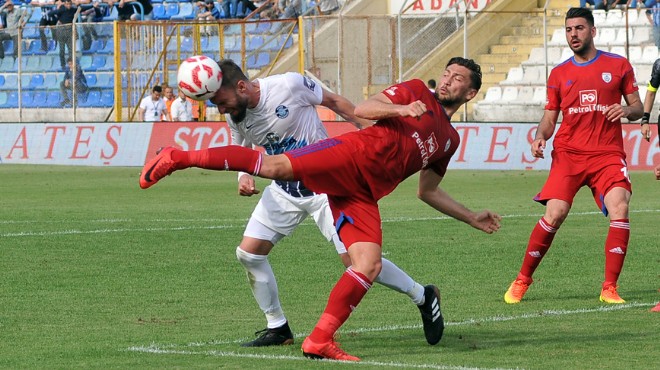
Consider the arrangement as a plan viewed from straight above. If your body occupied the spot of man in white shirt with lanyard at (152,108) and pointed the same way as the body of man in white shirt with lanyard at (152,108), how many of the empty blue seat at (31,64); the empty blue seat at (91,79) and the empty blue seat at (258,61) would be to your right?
2

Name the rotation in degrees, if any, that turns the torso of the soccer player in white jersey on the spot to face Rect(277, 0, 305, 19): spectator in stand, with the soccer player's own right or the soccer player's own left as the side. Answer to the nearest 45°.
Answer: approximately 135° to the soccer player's own right

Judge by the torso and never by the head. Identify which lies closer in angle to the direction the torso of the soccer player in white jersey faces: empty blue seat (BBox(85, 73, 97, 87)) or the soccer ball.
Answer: the soccer ball

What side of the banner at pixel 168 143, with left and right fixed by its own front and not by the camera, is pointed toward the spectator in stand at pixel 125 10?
back

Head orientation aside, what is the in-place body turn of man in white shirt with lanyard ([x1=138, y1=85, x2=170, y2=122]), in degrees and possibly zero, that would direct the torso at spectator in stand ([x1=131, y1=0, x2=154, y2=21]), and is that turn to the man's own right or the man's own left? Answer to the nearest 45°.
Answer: approximately 180°

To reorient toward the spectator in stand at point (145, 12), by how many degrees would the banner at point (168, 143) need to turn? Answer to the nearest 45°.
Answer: approximately 180°
